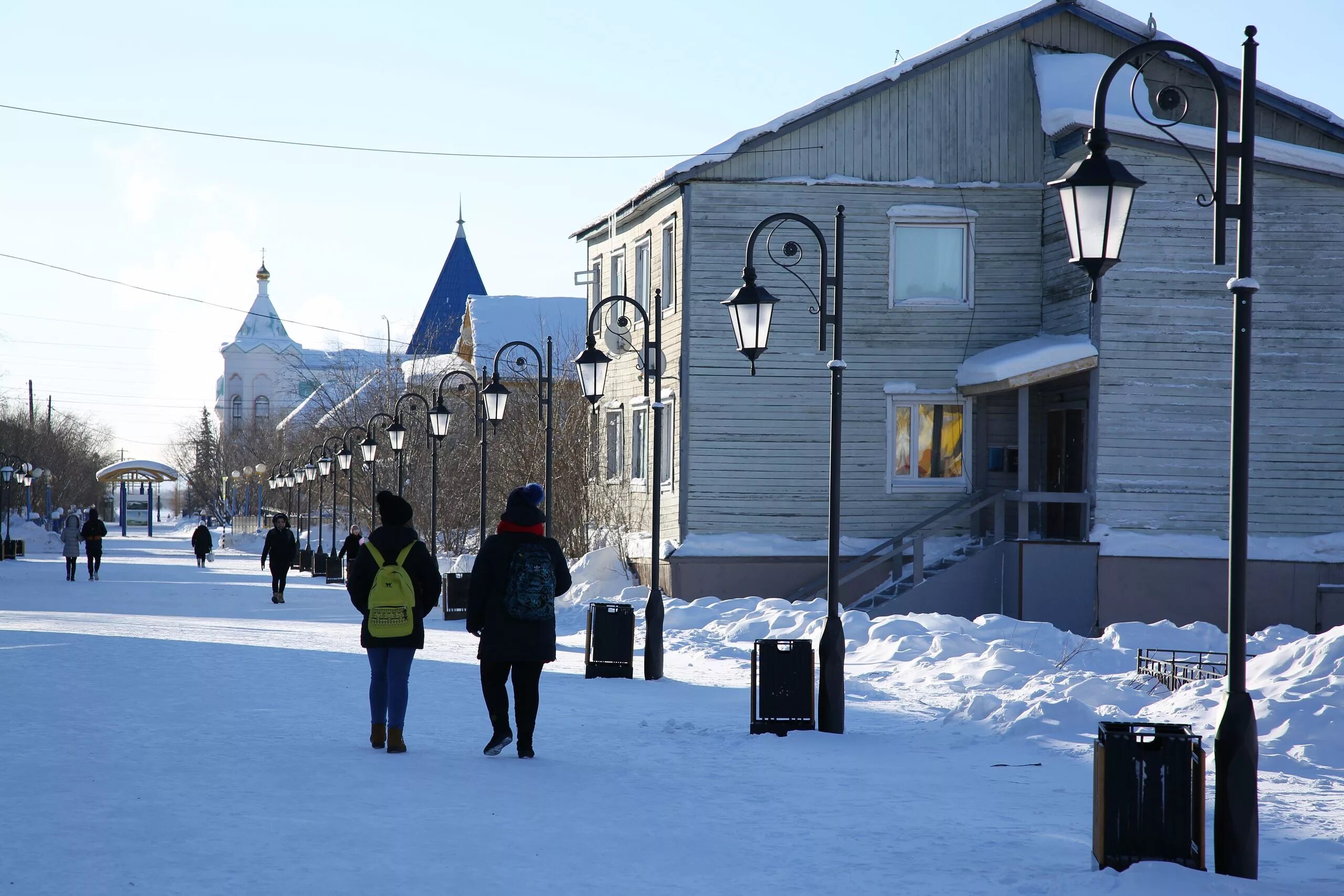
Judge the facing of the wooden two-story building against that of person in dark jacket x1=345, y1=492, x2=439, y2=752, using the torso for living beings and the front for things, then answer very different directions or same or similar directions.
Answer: very different directions

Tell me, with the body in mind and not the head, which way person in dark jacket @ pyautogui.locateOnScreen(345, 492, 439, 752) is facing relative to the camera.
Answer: away from the camera

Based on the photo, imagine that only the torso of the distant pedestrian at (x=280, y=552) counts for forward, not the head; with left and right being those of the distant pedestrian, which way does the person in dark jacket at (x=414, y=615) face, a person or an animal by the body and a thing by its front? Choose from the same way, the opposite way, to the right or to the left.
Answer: the opposite way

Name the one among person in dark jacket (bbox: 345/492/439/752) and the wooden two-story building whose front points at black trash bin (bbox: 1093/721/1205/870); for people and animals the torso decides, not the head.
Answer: the wooden two-story building

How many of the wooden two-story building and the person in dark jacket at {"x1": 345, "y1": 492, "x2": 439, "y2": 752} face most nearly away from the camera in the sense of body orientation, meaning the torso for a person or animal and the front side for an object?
1

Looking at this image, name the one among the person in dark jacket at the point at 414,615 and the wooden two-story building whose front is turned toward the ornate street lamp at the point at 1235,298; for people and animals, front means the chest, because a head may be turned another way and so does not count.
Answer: the wooden two-story building

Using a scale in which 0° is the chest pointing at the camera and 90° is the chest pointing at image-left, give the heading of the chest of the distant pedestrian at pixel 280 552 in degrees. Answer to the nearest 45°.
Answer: approximately 0°

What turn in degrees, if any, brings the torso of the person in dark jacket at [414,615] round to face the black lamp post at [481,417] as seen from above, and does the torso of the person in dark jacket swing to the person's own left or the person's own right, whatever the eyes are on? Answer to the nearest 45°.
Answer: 0° — they already face it

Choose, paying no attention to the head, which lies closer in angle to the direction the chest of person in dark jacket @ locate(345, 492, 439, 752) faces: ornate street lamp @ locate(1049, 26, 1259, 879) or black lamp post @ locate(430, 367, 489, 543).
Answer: the black lamp post
